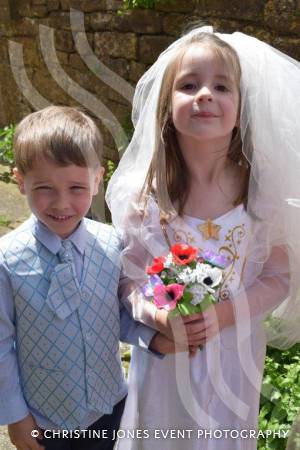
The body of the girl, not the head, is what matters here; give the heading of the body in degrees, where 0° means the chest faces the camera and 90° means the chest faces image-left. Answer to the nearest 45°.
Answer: approximately 0°

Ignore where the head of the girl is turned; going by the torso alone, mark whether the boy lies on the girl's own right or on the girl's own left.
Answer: on the girl's own right
